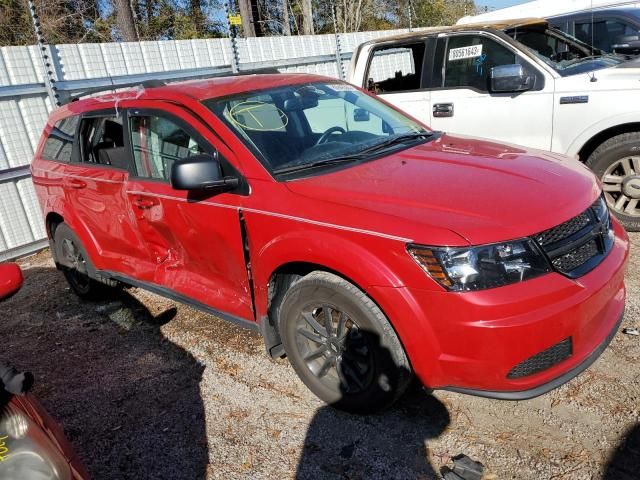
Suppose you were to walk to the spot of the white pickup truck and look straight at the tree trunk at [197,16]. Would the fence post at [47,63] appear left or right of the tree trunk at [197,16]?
left

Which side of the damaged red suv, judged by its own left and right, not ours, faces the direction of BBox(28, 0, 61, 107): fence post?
back

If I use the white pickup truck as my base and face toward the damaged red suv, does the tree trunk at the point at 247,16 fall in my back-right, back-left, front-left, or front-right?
back-right

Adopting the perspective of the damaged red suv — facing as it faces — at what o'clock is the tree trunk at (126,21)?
The tree trunk is roughly at 7 o'clock from the damaged red suv.

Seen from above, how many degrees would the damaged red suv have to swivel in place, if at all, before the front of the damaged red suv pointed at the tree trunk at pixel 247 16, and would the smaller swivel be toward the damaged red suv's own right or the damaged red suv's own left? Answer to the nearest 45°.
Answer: approximately 135° to the damaged red suv's own left

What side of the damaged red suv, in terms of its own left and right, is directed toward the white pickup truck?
left

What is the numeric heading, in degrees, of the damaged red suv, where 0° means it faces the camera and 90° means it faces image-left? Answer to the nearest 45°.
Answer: approximately 315°

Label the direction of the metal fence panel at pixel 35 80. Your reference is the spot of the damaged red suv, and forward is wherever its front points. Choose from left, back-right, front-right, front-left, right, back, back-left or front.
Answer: back

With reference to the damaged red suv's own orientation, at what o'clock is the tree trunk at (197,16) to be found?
The tree trunk is roughly at 7 o'clock from the damaged red suv.
